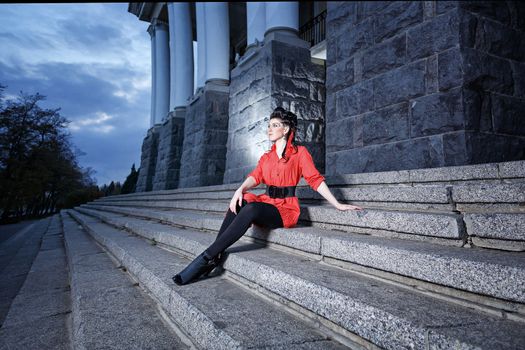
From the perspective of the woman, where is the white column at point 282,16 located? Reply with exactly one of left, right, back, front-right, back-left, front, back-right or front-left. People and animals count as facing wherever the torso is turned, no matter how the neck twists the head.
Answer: back-right

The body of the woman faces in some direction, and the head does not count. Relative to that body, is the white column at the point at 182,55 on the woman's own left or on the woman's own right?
on the woman's own right

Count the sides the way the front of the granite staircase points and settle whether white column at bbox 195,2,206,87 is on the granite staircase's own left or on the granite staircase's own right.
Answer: on the granite staircase's own right

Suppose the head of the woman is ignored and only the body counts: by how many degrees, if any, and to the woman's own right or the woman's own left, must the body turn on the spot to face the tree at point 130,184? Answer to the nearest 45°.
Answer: approximately 90° to the woman's own right

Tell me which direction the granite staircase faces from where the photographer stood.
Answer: facing the viewer and to the left of the viewer

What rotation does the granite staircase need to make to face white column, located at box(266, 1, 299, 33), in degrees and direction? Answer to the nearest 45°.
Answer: approximately 135° to its right

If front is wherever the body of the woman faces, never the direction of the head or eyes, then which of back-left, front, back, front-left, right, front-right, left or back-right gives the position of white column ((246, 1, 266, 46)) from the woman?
back-right

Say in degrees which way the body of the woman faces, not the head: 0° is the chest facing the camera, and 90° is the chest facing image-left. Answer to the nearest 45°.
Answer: approximately 45°

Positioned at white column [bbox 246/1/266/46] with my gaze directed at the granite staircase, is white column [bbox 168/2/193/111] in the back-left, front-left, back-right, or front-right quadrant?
back-right
